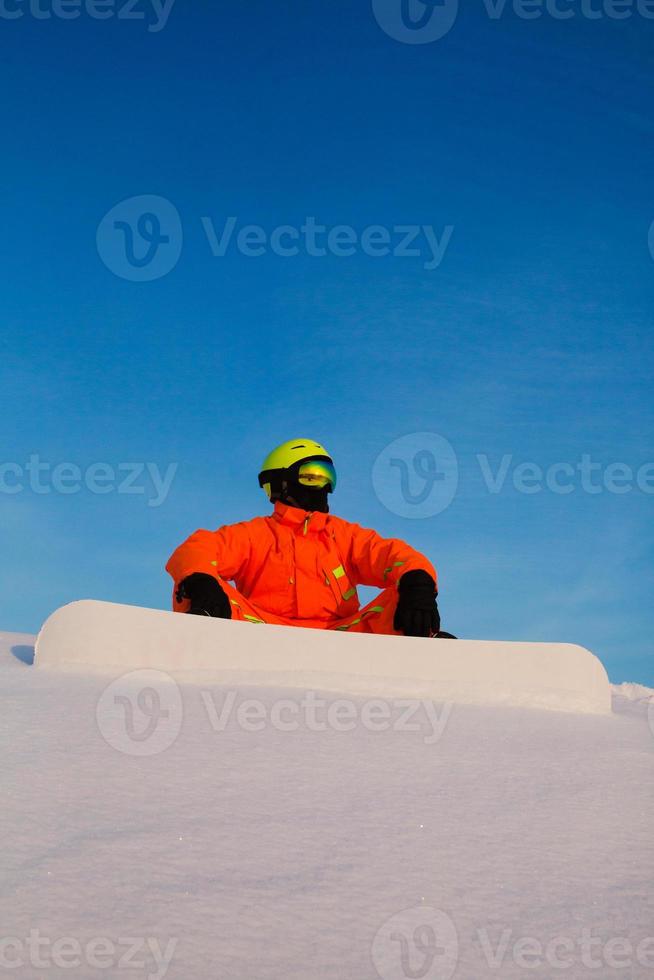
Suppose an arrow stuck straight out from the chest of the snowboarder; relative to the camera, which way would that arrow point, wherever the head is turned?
toward the camera
